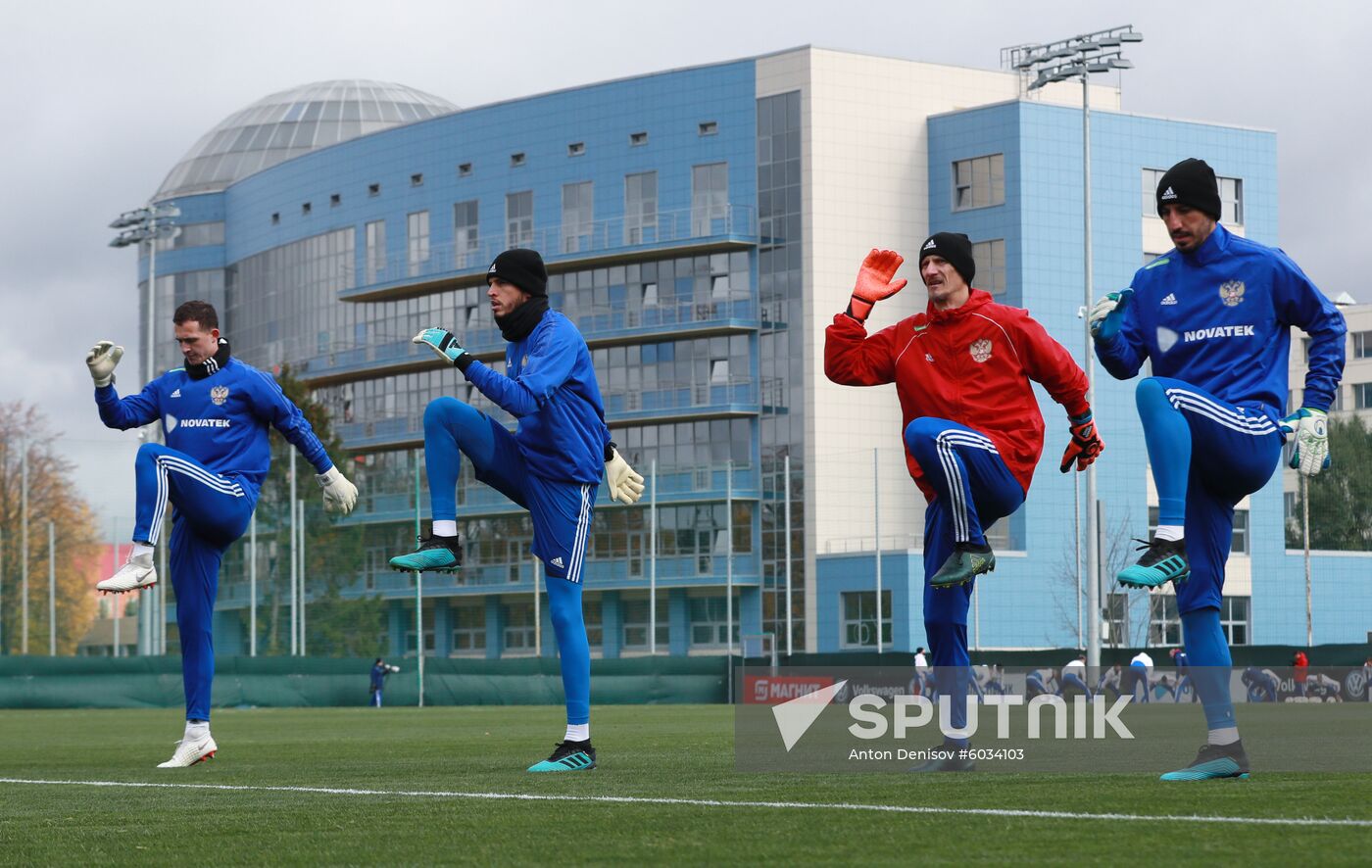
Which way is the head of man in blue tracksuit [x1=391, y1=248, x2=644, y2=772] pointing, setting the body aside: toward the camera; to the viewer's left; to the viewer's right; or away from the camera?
to the viewer's left

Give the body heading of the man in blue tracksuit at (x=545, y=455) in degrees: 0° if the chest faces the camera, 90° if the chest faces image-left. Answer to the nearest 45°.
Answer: approximately 90°

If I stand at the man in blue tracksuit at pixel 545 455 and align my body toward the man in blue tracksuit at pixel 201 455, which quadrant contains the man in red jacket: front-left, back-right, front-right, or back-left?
back-right

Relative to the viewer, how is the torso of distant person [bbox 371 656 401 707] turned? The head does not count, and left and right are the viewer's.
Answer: facing to the right of the viewer

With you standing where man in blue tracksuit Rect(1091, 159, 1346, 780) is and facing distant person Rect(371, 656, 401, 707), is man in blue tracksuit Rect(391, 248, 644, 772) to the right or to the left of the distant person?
left

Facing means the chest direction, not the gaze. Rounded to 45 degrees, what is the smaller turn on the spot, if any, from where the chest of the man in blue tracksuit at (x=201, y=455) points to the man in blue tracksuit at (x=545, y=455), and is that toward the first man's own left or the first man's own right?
approximately 90° to the first man's own left

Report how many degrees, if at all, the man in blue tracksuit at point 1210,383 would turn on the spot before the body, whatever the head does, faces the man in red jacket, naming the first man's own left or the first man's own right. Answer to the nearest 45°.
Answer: approximately 90° to the first man's own right
